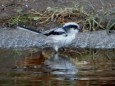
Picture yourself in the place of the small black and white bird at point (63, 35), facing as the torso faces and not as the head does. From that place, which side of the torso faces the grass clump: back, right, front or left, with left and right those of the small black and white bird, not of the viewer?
left

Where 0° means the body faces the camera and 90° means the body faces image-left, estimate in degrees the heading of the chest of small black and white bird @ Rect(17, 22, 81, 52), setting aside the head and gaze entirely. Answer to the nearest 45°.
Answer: approximately 270°
